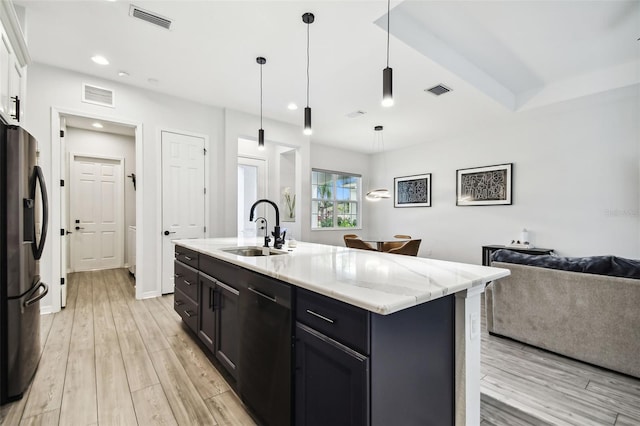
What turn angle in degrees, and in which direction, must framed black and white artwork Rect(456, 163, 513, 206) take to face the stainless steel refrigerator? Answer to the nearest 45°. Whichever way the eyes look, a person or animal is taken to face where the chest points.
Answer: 0° — it already faces it

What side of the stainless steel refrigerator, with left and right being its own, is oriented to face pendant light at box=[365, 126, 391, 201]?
front

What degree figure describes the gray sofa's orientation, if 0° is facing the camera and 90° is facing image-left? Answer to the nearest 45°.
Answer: approximately 225°

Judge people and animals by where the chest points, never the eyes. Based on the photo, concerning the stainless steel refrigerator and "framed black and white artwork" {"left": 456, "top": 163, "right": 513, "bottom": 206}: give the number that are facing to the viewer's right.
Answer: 1

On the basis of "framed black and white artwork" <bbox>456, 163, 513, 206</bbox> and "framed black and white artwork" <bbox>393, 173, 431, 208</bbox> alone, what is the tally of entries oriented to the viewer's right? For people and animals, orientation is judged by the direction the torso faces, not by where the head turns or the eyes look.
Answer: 0

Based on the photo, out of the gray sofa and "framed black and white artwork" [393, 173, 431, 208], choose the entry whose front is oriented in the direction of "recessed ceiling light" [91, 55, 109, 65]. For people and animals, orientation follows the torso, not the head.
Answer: the framed black and white artwork

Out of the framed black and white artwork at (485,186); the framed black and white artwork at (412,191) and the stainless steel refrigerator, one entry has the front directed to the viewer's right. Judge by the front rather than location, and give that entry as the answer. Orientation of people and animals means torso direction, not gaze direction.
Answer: the stainless steel refrigerator

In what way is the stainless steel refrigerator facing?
to the viewer's right

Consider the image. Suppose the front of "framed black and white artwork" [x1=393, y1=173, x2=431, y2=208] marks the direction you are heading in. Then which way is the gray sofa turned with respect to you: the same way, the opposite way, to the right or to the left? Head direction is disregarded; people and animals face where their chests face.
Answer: the opposite way

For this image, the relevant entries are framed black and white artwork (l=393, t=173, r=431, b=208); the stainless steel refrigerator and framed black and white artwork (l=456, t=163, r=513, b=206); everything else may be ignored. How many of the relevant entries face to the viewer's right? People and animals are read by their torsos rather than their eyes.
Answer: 1

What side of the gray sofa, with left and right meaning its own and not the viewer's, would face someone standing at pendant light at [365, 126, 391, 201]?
left

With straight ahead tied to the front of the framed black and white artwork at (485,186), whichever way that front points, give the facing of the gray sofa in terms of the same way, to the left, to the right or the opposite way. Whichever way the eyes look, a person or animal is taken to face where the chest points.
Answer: the opposite way
